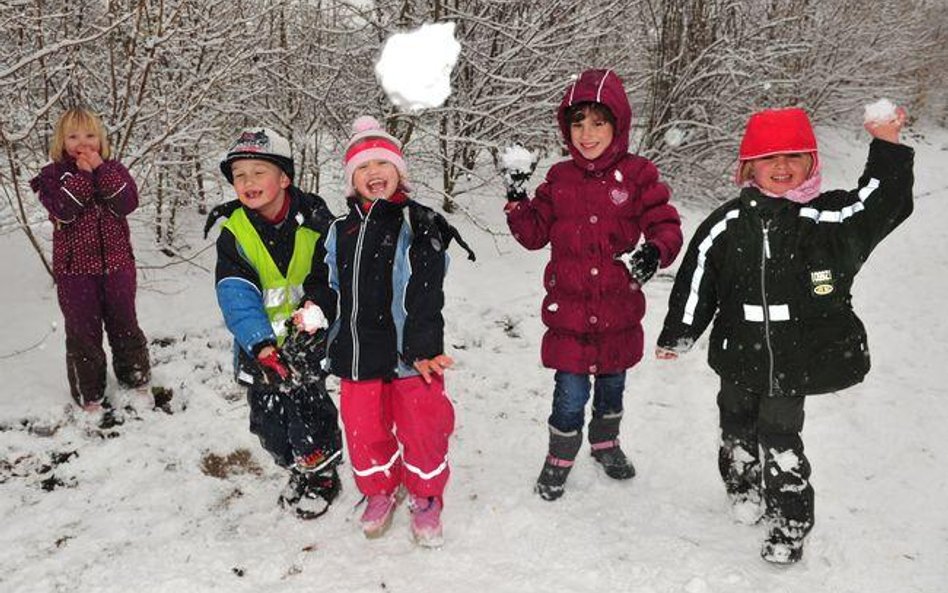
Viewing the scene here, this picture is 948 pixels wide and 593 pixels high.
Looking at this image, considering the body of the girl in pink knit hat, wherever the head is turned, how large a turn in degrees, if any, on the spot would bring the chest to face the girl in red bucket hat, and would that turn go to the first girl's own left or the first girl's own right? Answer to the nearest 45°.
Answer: approximately 90° to the first girl's own left

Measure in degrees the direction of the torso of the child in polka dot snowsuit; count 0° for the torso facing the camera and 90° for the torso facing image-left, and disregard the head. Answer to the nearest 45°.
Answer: approximately 0°

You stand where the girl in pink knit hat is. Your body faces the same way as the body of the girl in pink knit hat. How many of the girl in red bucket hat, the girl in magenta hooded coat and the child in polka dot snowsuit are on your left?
2

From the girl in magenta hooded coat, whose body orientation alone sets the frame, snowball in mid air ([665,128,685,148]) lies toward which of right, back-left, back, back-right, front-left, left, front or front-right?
back

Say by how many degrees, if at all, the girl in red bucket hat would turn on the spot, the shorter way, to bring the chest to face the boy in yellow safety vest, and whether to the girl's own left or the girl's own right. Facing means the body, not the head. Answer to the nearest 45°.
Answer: approximately 90° to the girl's own right
